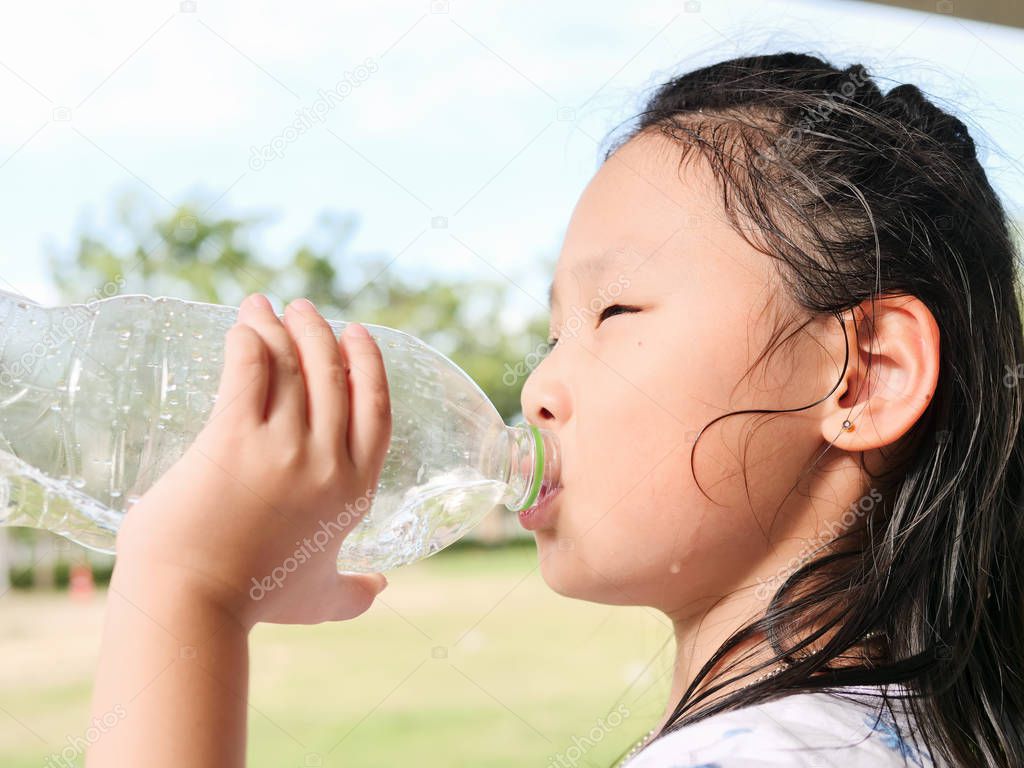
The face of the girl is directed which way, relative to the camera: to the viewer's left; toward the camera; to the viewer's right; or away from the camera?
to the viewer's left

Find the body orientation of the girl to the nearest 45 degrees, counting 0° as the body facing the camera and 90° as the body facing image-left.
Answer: approximately 90°

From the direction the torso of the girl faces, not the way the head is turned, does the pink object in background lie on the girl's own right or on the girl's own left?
on the girl's own right

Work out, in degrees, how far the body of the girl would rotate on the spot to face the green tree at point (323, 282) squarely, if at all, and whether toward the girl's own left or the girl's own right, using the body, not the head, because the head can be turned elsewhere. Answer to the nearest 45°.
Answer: approximately 90° to the girl's own right
